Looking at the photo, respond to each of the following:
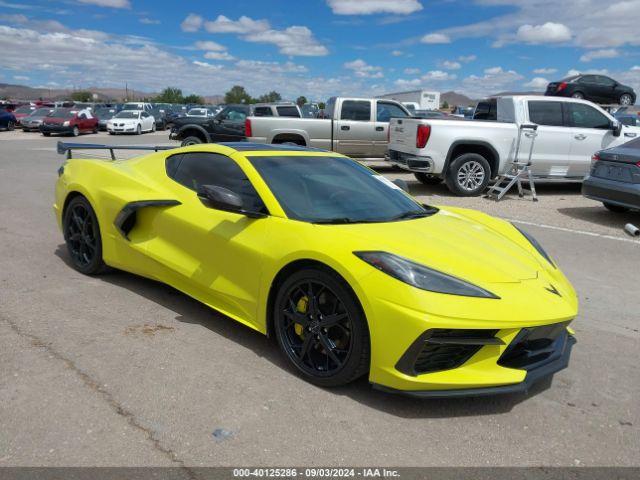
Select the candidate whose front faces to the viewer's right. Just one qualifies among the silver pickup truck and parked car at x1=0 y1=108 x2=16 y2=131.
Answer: the silver pickup truck

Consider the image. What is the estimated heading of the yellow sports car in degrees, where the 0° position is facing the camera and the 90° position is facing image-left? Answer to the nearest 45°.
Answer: approximately 315°

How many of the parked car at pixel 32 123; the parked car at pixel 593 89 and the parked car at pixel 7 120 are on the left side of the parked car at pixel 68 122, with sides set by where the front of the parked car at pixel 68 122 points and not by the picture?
1

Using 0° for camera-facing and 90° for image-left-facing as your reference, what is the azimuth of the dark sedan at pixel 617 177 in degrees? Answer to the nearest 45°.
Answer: approximately 225°

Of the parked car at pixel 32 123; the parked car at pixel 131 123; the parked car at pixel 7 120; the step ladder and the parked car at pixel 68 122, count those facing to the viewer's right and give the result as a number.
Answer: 0

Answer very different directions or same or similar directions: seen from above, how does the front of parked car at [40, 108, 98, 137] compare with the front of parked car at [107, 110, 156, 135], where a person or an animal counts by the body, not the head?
same or similar directions

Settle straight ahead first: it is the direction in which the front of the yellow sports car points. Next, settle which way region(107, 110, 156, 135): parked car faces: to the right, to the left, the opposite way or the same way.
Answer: to the right

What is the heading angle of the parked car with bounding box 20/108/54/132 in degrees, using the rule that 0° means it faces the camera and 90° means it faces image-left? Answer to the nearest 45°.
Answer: approximately 45°

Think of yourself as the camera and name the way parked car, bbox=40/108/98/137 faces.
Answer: facing the viewer and to the left of the viewer

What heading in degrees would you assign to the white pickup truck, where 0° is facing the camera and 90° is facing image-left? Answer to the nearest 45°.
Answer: approximately 225°

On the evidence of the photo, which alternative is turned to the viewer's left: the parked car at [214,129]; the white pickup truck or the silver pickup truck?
the parked car

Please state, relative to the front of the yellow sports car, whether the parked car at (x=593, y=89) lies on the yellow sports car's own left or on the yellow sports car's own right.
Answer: on the yellow sports car's own left
